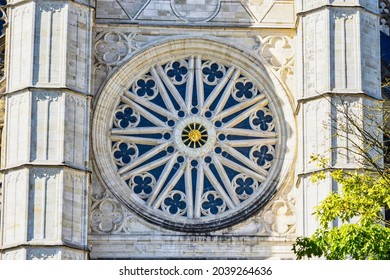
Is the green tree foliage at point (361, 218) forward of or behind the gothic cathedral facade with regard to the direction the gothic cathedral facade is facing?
forward

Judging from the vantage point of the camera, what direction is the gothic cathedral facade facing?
facing the viewer
